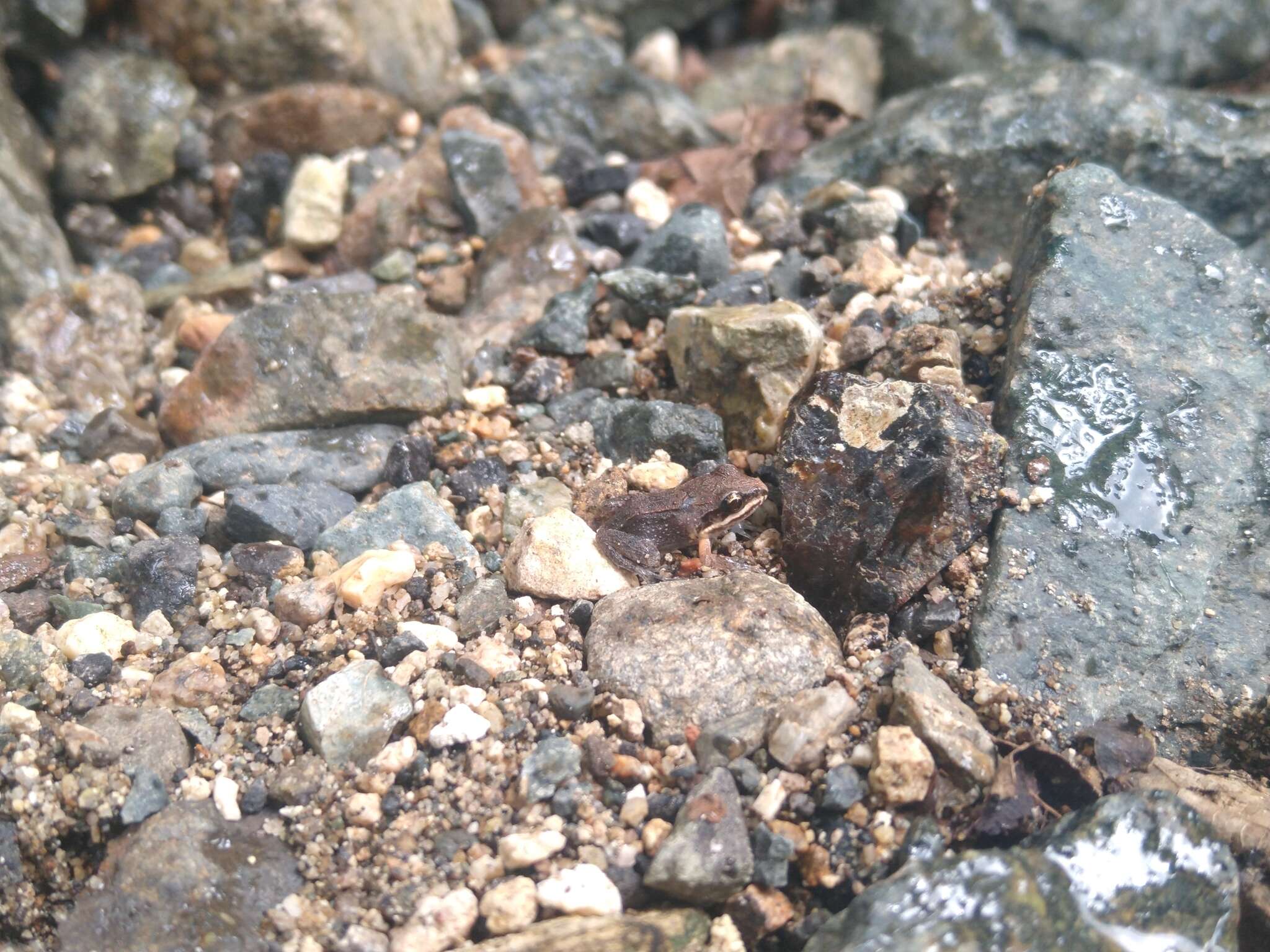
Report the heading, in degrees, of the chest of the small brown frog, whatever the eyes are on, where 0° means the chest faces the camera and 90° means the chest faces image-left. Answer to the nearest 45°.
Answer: approximately 270°

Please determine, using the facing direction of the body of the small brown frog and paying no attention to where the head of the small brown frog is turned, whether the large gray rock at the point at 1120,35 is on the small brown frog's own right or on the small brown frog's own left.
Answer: on the small brown frog's own left

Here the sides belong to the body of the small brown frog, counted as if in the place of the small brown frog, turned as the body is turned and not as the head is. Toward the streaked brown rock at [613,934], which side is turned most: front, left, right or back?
right

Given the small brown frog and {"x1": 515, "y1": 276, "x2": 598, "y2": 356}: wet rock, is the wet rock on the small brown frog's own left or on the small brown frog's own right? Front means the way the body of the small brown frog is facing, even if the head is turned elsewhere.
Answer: on the small brown frog's own left

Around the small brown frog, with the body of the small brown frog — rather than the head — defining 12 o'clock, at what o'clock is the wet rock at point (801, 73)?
The wet rock is roughly at 9 o'clock from the small brown frog.

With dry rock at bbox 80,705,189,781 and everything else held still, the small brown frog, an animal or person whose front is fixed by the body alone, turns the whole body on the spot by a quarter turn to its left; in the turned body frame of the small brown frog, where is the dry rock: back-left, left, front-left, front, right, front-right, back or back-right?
back-left

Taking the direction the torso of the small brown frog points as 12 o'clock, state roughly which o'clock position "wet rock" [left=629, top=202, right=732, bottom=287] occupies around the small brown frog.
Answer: The wet rock is roughly at 9 o'clock from the small brown frog.

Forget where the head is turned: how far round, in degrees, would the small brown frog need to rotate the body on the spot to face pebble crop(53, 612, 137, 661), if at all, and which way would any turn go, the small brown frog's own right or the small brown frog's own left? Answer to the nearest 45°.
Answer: approximately 180°

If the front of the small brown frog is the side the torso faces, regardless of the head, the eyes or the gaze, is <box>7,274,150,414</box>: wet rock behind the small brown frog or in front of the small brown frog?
behind

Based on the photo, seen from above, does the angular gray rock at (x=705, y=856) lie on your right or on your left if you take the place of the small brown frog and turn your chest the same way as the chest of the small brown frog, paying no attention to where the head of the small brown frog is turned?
on your right

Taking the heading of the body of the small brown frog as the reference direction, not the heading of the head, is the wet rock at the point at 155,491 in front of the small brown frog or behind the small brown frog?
behind

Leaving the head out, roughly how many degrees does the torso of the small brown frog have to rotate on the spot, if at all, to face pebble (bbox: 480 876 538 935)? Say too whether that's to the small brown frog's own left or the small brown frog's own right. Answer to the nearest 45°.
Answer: approximately 90° to the small brown frog's own right

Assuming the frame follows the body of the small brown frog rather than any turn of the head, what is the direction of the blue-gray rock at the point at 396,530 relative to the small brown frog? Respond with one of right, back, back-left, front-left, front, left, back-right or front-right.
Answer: back

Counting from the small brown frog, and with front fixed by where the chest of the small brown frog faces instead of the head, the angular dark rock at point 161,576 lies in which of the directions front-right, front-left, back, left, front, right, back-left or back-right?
back
